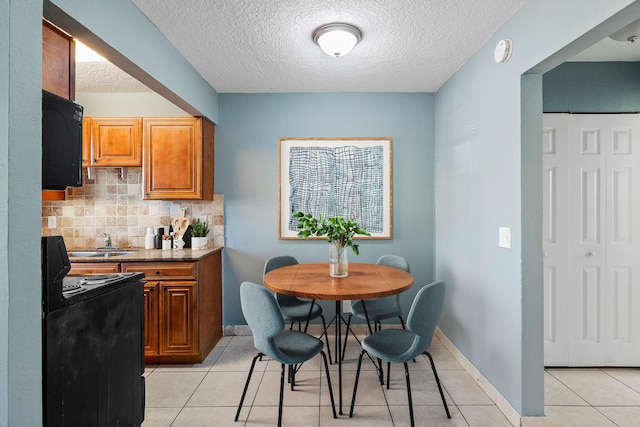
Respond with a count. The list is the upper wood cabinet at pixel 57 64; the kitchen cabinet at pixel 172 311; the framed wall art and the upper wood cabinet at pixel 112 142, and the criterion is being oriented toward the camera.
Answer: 3

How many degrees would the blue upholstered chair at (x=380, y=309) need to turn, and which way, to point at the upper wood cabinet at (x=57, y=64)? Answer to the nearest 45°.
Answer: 0° — it already faces it

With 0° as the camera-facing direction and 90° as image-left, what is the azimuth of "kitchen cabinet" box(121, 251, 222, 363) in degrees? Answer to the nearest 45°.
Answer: approximately 0°

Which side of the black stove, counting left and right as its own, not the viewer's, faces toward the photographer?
right

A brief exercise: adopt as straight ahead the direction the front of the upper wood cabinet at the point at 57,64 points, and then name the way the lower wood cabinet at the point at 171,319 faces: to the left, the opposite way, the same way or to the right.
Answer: to the right

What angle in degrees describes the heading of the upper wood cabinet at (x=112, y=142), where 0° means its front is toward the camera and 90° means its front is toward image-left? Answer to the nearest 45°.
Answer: approximately 0°
